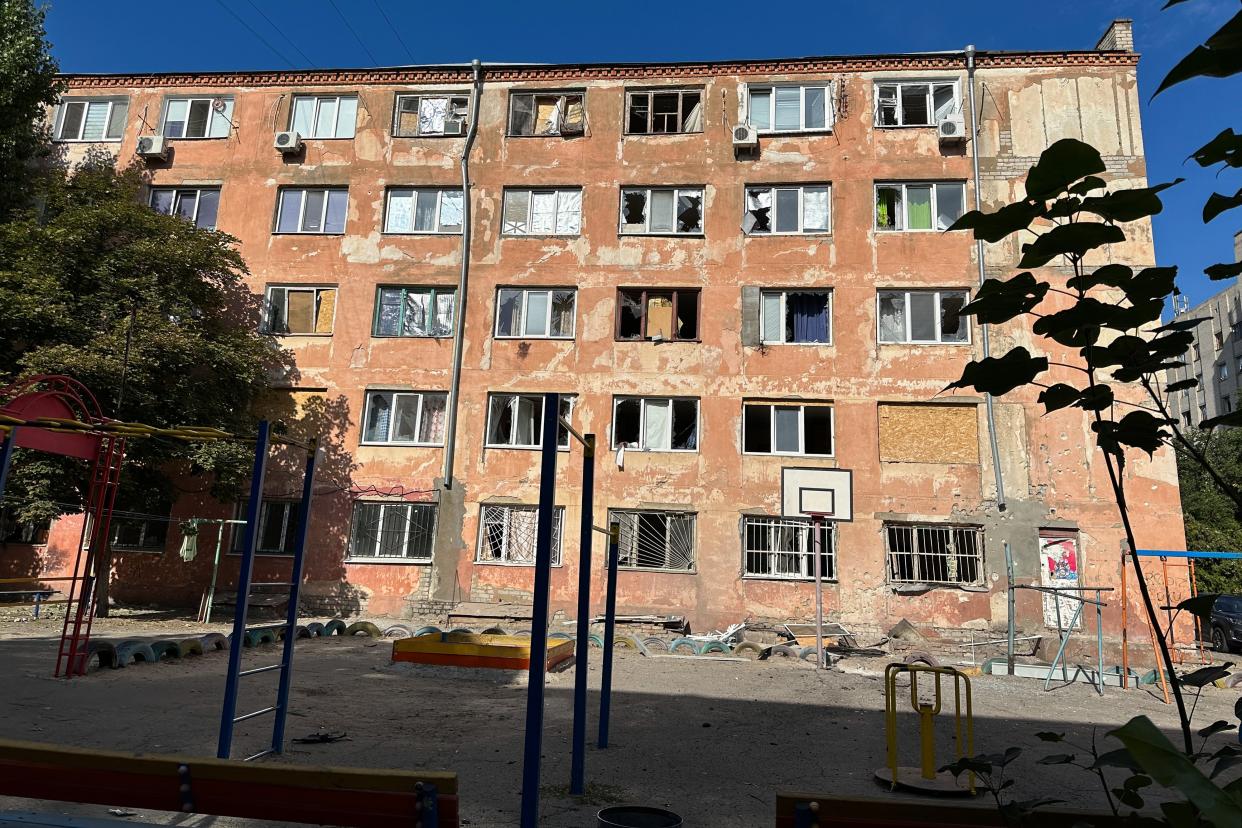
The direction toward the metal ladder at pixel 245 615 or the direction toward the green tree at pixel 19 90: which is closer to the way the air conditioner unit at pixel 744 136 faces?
the metal ladder

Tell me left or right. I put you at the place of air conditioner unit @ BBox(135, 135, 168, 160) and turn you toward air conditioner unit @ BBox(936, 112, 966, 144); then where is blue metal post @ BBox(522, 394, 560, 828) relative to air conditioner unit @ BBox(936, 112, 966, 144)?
right

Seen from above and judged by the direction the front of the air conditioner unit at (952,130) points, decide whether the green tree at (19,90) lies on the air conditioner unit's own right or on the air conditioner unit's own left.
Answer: on the air conditioner unit's own right

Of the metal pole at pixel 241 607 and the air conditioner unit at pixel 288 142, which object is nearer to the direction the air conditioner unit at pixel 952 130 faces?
the metal pole

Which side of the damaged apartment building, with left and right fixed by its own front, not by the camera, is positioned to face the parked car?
left

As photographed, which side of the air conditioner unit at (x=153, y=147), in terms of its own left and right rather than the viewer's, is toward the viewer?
front

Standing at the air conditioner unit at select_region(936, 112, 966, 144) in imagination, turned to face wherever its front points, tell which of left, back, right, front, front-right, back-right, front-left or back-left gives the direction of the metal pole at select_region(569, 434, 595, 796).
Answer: front

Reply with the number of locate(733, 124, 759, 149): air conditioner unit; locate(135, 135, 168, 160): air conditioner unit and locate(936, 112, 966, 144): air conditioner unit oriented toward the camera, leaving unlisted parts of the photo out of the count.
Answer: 3

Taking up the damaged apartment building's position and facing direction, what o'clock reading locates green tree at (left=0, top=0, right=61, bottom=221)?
The green tree is roughly at 3 o'clock from the damaged apartment building.

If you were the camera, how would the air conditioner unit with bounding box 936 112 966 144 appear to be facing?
facing the viewer

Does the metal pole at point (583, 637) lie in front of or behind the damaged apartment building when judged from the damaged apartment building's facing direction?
in front

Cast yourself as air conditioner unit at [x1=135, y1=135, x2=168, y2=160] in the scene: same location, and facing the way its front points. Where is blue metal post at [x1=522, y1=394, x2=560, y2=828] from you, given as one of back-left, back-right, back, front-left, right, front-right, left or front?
front

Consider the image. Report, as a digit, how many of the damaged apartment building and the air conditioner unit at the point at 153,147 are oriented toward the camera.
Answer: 2

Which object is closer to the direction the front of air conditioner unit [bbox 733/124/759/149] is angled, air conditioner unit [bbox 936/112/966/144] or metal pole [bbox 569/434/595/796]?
the metal pole

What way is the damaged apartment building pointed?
toward the camera
